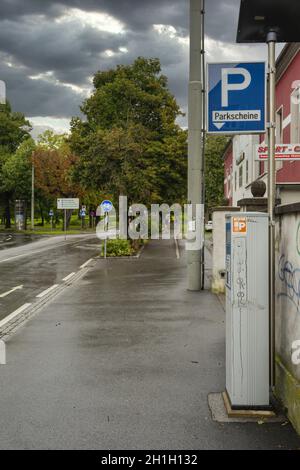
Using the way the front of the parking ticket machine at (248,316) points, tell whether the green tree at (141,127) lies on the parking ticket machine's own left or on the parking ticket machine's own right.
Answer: on the parking ticket machine's own right

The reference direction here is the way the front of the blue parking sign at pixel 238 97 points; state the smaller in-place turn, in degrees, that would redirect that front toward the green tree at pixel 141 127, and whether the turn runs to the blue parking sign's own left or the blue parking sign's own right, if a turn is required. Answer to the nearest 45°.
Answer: approximately 180°

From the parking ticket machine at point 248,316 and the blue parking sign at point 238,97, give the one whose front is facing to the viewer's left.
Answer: the parking ticket machine

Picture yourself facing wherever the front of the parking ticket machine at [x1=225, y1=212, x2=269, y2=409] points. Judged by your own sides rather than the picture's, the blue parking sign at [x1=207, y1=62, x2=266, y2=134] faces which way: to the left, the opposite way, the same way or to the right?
to the left

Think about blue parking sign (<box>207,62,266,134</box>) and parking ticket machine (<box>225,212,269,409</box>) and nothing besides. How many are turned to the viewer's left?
1

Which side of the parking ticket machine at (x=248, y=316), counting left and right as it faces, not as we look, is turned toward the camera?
left
